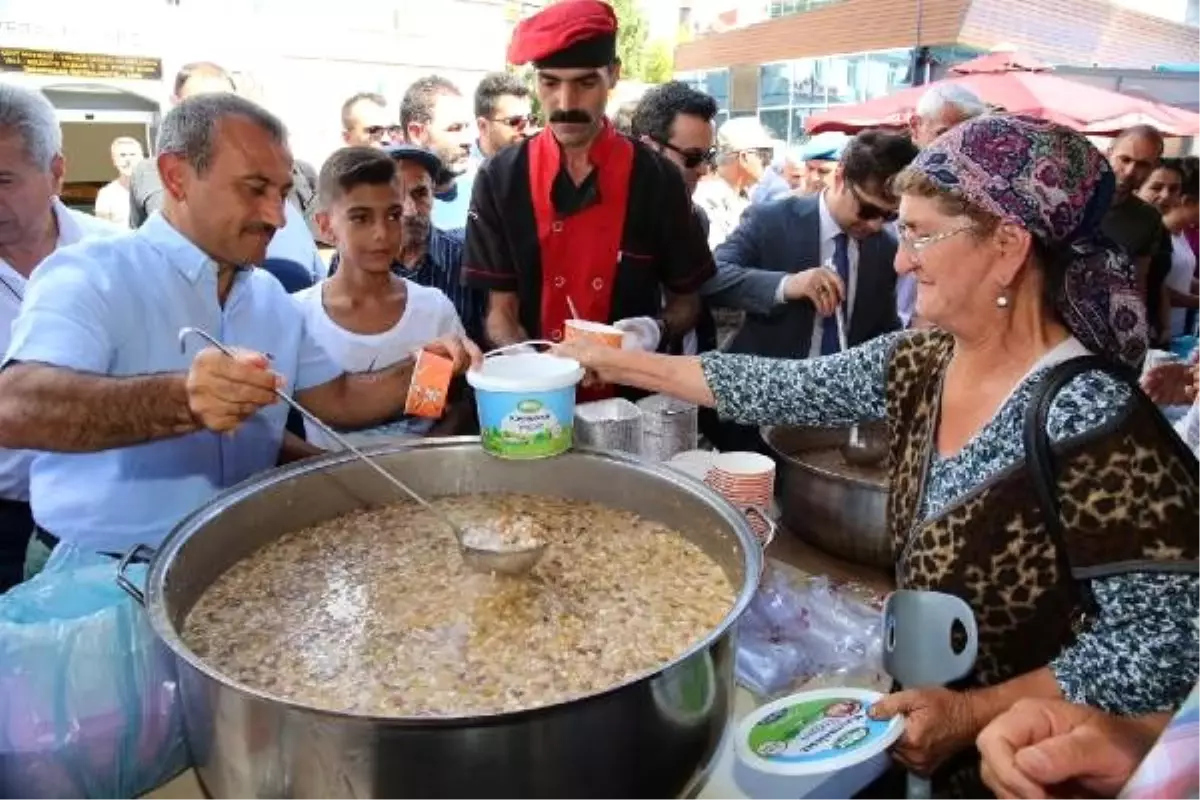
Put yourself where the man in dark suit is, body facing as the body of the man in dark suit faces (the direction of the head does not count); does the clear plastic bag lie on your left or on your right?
on your right

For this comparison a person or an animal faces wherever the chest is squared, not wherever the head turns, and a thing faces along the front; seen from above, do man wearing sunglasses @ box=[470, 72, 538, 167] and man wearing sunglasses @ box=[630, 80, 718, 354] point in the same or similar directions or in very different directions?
same or similar directions

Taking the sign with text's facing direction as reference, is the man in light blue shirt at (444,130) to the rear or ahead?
ahead

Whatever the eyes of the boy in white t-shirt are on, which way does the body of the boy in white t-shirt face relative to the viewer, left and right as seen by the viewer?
facing the viewer

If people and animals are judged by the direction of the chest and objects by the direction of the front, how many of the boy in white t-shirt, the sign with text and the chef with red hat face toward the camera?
3

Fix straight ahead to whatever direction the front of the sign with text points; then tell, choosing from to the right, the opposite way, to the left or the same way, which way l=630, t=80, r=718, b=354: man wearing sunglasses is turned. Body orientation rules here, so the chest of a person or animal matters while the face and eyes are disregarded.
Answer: the same way

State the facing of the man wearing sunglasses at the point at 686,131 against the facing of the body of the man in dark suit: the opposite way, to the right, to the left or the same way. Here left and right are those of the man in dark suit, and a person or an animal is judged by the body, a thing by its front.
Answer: the same way

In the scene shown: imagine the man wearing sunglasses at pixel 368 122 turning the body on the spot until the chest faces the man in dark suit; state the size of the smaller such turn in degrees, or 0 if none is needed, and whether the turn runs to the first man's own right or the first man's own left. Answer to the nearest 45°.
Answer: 0° — they already face them

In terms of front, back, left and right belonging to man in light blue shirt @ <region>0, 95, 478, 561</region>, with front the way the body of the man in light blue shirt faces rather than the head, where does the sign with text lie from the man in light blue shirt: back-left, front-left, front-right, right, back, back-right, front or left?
back-left

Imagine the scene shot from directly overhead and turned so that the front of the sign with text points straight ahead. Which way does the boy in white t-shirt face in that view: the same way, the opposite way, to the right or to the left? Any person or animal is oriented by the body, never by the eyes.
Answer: the same way

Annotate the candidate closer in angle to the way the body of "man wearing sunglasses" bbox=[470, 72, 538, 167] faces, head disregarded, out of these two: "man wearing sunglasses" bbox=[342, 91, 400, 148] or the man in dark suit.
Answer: the man in dark suit

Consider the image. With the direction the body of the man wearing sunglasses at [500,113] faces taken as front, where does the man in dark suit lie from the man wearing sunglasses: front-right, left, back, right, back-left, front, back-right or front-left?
front

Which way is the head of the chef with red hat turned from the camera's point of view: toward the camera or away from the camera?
toward the camera

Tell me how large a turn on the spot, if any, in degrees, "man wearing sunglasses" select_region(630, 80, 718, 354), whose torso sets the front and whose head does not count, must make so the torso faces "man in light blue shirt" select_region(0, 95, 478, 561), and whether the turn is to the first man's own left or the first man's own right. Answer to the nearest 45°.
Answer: approximately 90° to the first man's own right

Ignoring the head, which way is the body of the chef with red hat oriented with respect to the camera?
toward the camera

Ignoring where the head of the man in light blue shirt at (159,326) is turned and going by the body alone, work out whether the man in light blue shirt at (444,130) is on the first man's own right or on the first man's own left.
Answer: on the first man's own left

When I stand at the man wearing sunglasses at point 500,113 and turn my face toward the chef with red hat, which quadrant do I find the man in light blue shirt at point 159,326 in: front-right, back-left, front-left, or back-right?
front-right
